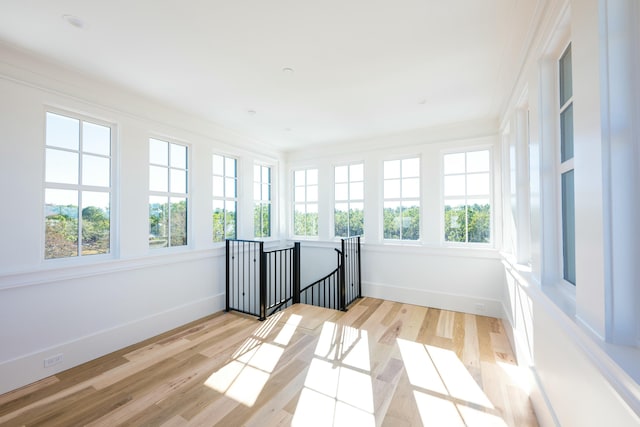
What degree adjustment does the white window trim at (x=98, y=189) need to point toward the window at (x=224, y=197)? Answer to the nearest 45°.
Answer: approximately 45° to its left

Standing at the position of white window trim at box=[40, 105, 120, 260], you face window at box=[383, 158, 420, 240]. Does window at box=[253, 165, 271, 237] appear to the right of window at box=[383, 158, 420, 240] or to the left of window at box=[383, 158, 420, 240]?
left

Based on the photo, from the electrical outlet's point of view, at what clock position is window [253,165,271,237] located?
The window is roughly at 10 o'clock from the electrical outlet.

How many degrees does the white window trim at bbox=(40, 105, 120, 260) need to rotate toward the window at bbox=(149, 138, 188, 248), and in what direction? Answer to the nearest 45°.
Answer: approximately 45° to its left

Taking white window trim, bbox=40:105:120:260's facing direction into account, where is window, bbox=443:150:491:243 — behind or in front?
in front

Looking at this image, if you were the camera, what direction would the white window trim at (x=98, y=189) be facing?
facing the viewer and to the right of the viewer

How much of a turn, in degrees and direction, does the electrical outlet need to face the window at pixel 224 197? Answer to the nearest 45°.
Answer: approximately 45° to its left

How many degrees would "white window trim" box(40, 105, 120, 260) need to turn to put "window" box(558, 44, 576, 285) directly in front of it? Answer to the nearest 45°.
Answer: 0° — it already faces it
